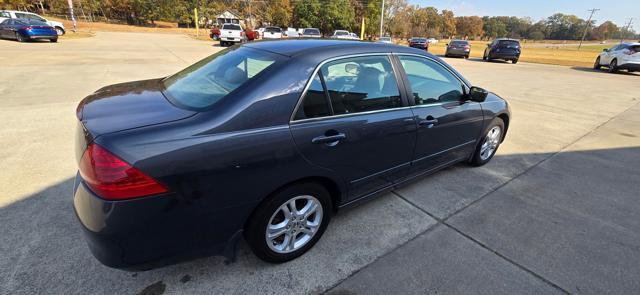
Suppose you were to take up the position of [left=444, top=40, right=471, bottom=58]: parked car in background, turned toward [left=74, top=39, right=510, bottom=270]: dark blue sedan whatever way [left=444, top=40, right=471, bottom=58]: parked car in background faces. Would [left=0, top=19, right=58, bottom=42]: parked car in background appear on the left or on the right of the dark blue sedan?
right

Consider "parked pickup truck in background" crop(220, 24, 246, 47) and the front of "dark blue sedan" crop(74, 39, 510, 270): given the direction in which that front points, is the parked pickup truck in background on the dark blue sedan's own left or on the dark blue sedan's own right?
on the dark blue sedan's own left

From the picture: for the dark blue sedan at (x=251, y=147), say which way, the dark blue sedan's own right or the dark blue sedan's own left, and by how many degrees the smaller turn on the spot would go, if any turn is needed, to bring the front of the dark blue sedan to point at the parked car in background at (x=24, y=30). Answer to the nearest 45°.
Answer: approximately 90° to the dark blue sedan's own left

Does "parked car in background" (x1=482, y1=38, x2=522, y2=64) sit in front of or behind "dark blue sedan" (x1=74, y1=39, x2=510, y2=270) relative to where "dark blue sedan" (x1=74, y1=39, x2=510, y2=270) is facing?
in front

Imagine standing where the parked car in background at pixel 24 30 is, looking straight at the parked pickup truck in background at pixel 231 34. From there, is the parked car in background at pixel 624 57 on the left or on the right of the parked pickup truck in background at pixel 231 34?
right

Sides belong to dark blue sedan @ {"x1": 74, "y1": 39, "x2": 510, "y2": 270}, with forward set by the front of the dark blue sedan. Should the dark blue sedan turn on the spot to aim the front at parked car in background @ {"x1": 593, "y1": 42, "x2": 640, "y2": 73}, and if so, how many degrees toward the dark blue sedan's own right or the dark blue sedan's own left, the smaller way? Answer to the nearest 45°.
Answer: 0° — it already faces it

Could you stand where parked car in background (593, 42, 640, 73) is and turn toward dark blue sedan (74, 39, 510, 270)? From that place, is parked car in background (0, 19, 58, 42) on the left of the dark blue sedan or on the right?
right

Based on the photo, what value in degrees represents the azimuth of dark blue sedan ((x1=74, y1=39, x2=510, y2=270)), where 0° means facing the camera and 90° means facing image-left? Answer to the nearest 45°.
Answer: approximately 225°

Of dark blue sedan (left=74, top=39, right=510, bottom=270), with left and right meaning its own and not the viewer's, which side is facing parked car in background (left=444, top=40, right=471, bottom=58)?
front
